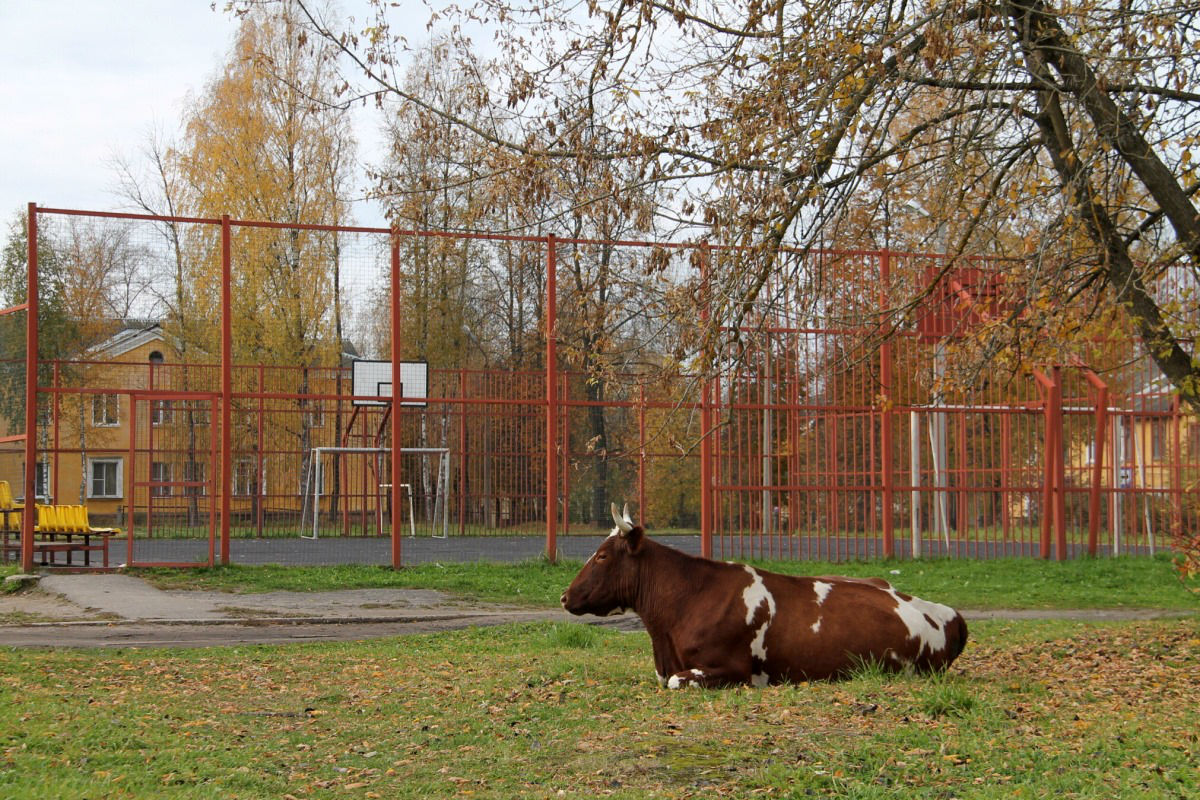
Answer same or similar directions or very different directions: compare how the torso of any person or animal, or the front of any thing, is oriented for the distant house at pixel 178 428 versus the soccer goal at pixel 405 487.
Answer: same or similar directions

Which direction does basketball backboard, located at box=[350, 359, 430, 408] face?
toward the camera

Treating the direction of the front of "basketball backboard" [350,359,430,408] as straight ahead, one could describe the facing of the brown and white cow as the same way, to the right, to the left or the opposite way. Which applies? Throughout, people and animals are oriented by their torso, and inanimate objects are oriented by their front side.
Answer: to the right

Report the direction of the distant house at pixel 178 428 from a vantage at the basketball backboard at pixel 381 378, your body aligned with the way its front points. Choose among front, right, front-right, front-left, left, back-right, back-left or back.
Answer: right

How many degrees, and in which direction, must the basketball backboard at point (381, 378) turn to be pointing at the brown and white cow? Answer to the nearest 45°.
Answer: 0° — it already faces it

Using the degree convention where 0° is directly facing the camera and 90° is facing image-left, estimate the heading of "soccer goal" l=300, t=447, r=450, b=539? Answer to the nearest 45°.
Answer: approximately 0°

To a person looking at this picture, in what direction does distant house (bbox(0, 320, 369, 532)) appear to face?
facing the viewer

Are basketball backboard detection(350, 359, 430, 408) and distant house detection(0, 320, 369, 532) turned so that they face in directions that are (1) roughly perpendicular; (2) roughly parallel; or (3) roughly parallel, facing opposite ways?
roughly parallel

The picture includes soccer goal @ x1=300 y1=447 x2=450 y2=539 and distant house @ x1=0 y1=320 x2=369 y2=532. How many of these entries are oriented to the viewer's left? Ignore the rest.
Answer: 0

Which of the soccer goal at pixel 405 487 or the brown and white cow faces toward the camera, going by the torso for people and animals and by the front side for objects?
the soccer goal

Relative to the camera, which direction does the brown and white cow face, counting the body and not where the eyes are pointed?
to the viewer's left

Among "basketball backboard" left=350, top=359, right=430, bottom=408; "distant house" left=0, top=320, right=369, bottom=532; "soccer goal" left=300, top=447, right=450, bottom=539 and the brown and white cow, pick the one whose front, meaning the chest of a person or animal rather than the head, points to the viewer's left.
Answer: the brown and white cow
